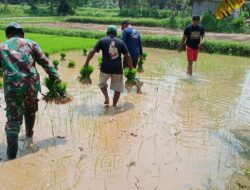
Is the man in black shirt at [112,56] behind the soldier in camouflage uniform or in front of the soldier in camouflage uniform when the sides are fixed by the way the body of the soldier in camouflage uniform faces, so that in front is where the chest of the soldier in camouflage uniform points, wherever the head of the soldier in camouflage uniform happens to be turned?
in front

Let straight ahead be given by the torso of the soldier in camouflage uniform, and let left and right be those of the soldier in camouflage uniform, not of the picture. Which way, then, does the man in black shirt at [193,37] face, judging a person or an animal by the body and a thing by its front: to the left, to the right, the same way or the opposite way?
the opposite way

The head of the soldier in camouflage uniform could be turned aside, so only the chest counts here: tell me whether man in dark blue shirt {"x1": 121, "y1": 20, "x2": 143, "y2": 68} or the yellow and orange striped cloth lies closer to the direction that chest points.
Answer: the man in dark blue shirt

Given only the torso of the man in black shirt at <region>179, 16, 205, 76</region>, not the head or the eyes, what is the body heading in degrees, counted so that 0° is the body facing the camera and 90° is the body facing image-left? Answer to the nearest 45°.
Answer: approximately 0°

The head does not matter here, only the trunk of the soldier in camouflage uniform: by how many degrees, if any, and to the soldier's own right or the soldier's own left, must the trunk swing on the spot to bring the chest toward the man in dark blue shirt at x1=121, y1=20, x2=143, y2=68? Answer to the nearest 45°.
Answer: approximately 45° to the soldier's own right

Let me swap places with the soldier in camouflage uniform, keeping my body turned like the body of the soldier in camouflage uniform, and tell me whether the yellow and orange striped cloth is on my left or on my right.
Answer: on my right

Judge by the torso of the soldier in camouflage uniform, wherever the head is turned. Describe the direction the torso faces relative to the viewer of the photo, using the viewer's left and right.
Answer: facing away from the viewer

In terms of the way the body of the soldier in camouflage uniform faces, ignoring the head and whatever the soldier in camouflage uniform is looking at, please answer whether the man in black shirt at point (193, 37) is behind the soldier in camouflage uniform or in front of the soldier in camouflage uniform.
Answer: in front
